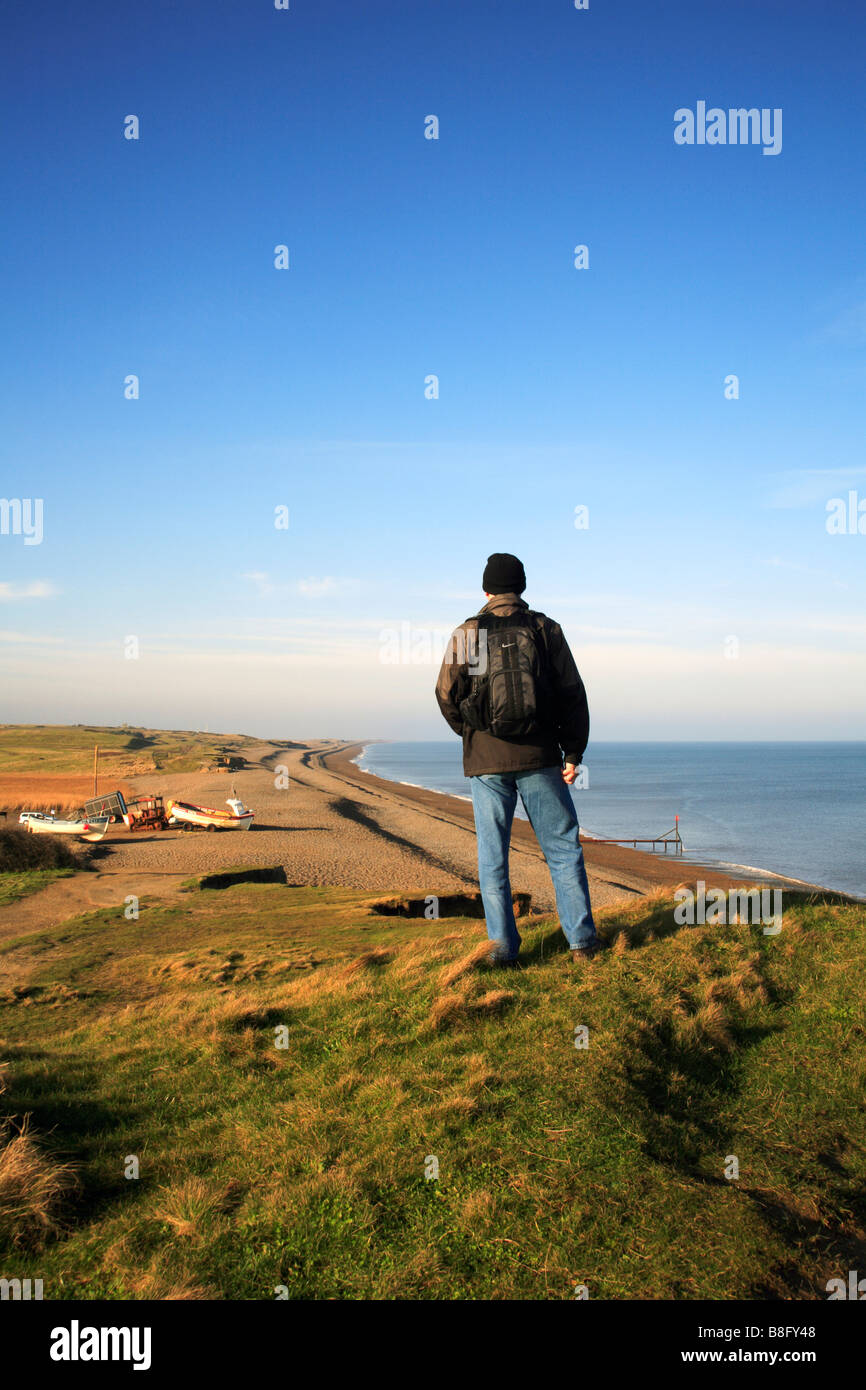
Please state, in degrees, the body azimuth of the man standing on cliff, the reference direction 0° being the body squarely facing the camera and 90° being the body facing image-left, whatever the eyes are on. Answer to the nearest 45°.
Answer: approximately 180°

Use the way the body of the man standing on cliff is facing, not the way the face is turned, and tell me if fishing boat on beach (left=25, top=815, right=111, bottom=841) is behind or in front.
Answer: in front
